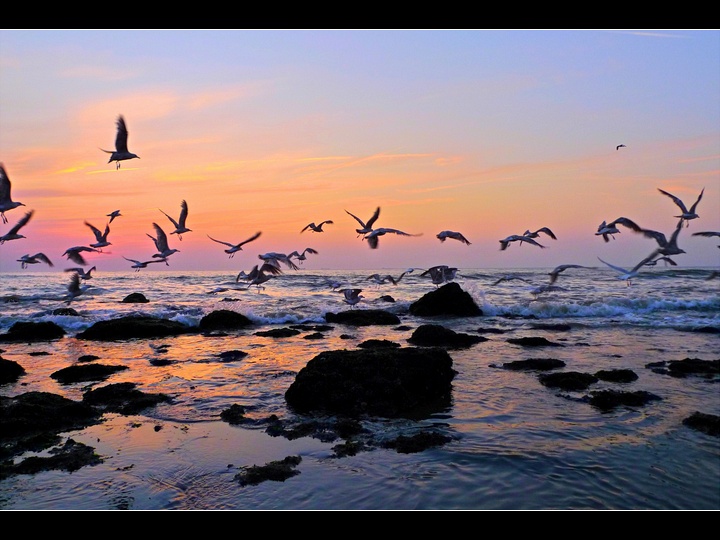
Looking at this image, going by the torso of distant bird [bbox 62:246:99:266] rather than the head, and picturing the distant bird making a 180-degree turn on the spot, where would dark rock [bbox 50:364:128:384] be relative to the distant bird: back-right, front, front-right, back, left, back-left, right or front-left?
right

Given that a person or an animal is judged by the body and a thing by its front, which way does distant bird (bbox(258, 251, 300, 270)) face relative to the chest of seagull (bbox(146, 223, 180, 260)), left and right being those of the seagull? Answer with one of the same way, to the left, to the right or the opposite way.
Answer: the opposite way

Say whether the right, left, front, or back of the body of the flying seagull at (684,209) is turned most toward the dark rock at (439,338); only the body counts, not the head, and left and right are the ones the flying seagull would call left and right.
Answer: back

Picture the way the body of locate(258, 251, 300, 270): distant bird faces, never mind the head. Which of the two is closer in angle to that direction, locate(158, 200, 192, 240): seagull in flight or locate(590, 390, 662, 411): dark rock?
the seagull in flight

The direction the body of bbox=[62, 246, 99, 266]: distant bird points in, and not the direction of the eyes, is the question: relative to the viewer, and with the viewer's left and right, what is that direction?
facing to the left of the viewer

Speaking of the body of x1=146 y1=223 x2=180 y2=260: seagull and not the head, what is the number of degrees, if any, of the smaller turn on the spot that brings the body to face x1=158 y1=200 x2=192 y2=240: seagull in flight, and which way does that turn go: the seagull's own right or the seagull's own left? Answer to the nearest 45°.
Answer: approximately 45° to the seagull's own right
